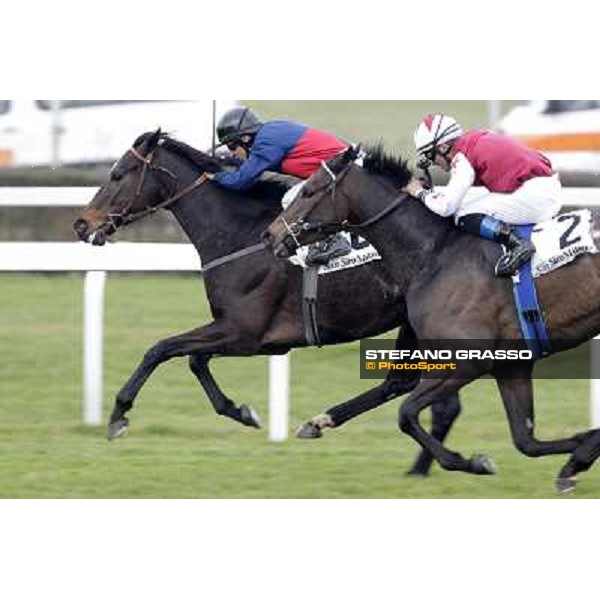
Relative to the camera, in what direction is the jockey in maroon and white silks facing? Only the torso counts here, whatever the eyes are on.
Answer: to the viewer's left

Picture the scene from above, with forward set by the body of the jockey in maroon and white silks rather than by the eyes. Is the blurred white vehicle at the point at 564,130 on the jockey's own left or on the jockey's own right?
on the jockey's own right

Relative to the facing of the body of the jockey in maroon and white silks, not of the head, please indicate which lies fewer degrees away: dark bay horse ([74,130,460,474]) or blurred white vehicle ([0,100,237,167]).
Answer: the dark bay horse

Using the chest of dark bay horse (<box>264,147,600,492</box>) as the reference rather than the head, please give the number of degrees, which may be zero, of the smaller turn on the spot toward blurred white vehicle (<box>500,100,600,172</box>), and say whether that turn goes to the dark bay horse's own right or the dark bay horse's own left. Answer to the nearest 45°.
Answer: approximately 90° to the dark bay horse's own right

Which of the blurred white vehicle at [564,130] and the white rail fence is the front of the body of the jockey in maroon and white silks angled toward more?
the white rail fence

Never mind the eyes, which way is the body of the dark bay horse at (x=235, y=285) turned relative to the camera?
to the viewer's left

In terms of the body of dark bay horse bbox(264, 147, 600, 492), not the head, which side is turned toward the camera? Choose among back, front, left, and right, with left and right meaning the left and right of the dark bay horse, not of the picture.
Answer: left

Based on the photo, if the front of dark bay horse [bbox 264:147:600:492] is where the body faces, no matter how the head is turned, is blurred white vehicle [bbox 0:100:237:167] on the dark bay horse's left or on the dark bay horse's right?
on the dark bay horse's right

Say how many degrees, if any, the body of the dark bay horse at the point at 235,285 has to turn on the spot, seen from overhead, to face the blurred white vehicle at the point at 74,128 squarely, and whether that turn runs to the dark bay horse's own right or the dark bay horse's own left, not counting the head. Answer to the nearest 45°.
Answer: approximately 90° to the dark bay horse's own right

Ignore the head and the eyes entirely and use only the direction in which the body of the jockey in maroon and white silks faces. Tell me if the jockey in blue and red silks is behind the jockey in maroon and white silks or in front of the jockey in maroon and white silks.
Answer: in front
